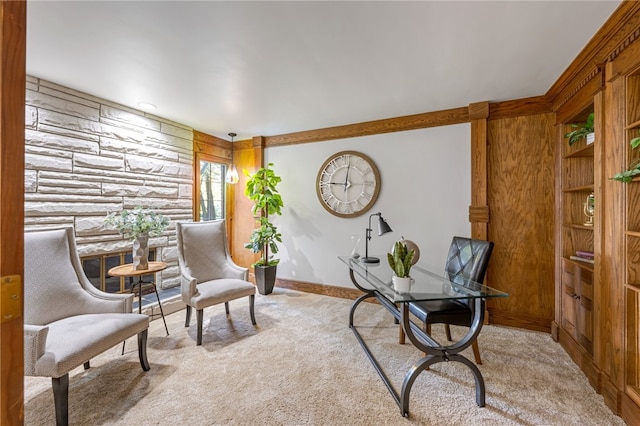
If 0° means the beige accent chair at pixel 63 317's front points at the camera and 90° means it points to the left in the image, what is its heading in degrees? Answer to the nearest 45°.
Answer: approximately 315°

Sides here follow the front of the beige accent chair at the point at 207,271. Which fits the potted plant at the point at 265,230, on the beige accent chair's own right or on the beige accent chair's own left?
on the beige accent chair's own left

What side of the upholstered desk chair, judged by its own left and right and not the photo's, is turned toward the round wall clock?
right

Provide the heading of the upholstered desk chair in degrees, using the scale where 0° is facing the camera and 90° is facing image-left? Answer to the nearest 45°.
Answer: approximately 45°

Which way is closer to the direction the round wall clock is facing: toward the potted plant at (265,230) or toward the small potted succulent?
the small potted succulent

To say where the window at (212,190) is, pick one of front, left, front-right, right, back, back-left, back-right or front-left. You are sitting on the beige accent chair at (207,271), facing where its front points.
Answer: back-left

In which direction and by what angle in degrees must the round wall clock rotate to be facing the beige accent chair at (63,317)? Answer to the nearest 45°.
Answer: approximately 45° to its right

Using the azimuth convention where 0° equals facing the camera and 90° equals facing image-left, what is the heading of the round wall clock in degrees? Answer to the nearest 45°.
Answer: approximately 0°

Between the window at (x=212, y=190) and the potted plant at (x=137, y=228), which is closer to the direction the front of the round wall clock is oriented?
the potted plant
